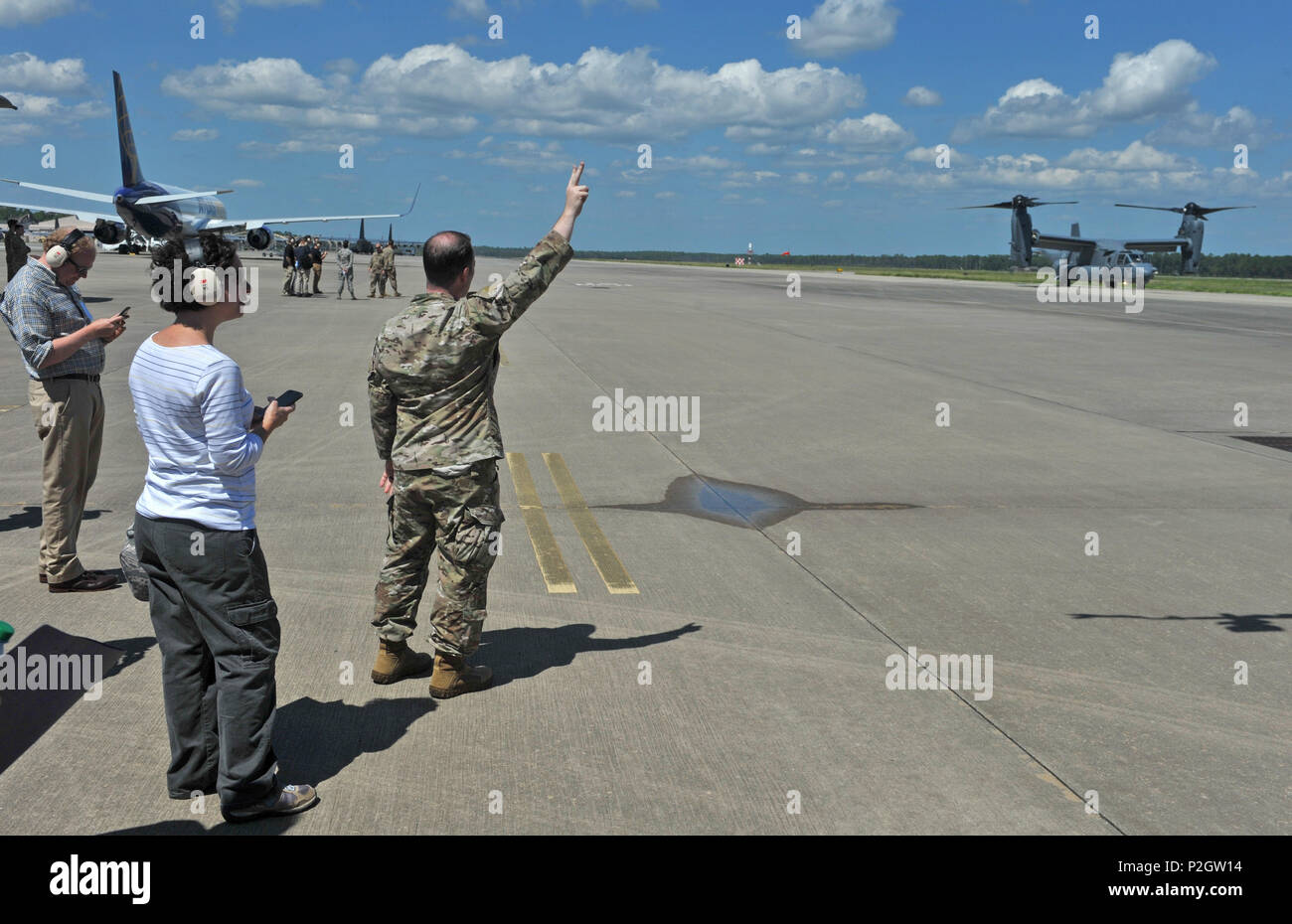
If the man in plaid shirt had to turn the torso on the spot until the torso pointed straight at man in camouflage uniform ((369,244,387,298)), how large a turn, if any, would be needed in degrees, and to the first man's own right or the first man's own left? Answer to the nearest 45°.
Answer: approximately 90° to the first man's own left

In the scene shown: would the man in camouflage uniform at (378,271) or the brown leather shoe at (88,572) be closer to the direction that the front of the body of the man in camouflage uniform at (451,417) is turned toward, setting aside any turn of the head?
the man in camouflage uniform

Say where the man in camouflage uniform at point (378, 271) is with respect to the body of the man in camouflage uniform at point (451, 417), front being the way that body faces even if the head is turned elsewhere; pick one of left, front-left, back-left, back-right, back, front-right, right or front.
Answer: front-left

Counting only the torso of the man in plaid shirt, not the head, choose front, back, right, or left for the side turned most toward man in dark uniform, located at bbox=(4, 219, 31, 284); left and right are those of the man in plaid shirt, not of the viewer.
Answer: left

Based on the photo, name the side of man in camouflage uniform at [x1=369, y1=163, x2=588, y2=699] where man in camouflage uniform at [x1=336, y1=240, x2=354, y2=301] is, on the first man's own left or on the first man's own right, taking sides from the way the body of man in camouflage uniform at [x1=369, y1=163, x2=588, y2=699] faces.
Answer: on the first man's own left

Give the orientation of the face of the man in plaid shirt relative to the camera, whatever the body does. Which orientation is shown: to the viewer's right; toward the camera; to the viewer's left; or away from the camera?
to the viewer's right

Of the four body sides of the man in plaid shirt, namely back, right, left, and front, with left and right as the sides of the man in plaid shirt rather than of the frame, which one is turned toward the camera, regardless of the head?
right

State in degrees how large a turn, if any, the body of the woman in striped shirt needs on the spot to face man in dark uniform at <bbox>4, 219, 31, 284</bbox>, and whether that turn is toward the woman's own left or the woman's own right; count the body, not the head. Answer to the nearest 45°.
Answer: approximately 45° to the woman's own left

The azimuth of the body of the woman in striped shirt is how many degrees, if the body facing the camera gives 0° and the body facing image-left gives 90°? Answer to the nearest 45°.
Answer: approximately 225°

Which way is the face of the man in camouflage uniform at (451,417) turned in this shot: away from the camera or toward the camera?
away from the camera

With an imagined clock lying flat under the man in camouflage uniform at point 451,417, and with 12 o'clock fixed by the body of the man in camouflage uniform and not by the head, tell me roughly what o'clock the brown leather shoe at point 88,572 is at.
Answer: The brown leather shoe is roughly at 9 o'clock from the man in camouflage uniform.
